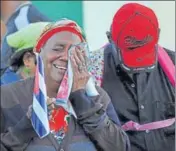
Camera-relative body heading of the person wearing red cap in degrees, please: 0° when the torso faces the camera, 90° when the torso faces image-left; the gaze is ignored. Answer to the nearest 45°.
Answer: approximately 0°
